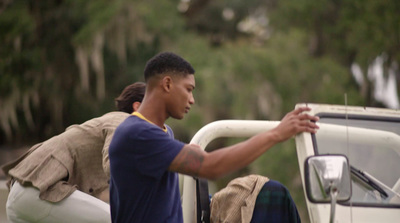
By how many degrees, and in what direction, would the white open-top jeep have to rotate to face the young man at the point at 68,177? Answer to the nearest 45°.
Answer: approximately 135° to its right

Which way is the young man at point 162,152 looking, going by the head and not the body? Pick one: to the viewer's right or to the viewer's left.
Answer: to the viewer's right

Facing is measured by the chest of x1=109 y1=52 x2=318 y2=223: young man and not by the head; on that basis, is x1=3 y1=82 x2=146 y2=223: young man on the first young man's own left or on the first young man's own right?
on the first young man's own left

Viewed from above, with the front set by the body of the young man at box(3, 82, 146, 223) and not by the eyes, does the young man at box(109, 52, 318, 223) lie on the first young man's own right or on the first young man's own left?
on the first young man's own right

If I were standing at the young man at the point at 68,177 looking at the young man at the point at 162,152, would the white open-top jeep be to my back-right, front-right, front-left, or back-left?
front-left

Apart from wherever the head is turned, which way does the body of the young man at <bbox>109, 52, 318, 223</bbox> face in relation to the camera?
to the viewer's right

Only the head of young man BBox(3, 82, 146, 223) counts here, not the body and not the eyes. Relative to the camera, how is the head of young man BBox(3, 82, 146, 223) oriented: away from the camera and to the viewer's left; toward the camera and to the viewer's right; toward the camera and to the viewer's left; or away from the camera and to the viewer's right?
away from the camera and to the viewer's right

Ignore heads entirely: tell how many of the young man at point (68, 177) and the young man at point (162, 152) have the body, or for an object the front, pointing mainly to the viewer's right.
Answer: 2

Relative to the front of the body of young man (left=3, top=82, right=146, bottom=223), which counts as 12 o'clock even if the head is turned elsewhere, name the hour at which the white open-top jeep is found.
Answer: The white open-top jeep is roughly at 1 o'clock from the young man.

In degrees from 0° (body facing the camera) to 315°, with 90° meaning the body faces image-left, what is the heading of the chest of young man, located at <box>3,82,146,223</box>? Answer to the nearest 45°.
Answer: approximately 270°

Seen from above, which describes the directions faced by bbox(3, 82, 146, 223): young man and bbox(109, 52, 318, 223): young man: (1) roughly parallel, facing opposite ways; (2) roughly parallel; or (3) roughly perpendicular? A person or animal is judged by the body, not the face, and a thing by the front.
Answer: roughly parallel
